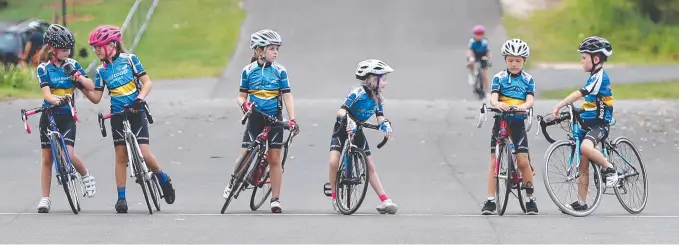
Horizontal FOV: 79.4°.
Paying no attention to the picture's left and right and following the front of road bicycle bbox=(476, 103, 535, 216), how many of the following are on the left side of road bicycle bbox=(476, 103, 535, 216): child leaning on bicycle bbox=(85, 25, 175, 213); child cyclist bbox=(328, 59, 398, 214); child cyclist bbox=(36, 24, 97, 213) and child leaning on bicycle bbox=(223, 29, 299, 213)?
0

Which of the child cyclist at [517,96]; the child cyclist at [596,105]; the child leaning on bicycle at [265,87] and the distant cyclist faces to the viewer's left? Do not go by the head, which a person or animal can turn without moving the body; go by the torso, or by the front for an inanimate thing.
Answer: the child cyclist at [596,105]

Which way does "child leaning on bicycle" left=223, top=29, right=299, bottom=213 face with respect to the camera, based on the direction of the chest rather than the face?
toward the camera

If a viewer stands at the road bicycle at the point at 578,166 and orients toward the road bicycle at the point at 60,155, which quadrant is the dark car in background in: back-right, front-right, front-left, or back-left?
front-right

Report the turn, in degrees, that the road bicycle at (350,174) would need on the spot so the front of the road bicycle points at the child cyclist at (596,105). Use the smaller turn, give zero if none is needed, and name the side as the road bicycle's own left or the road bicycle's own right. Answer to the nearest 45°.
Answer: approximately 90° to the road bicycle's own left

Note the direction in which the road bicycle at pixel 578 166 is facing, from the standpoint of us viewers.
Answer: facing the viewer and to the left of the viewer

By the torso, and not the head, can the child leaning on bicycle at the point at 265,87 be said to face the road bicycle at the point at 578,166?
no

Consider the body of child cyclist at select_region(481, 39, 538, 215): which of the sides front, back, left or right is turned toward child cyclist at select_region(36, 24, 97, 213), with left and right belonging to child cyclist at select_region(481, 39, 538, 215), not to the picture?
right

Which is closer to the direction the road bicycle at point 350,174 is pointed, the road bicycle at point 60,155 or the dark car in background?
the road bicycle

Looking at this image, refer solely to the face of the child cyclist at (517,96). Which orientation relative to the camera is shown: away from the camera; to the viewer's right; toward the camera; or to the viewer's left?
toward the camera

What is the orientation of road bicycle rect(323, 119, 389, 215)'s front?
toward the camera

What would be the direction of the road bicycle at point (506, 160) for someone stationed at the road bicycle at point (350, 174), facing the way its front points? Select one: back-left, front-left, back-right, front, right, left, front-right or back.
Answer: left

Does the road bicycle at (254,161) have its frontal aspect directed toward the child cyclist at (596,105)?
no

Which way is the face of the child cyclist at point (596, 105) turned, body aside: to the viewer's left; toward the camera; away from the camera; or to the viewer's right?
to the viewer's left
